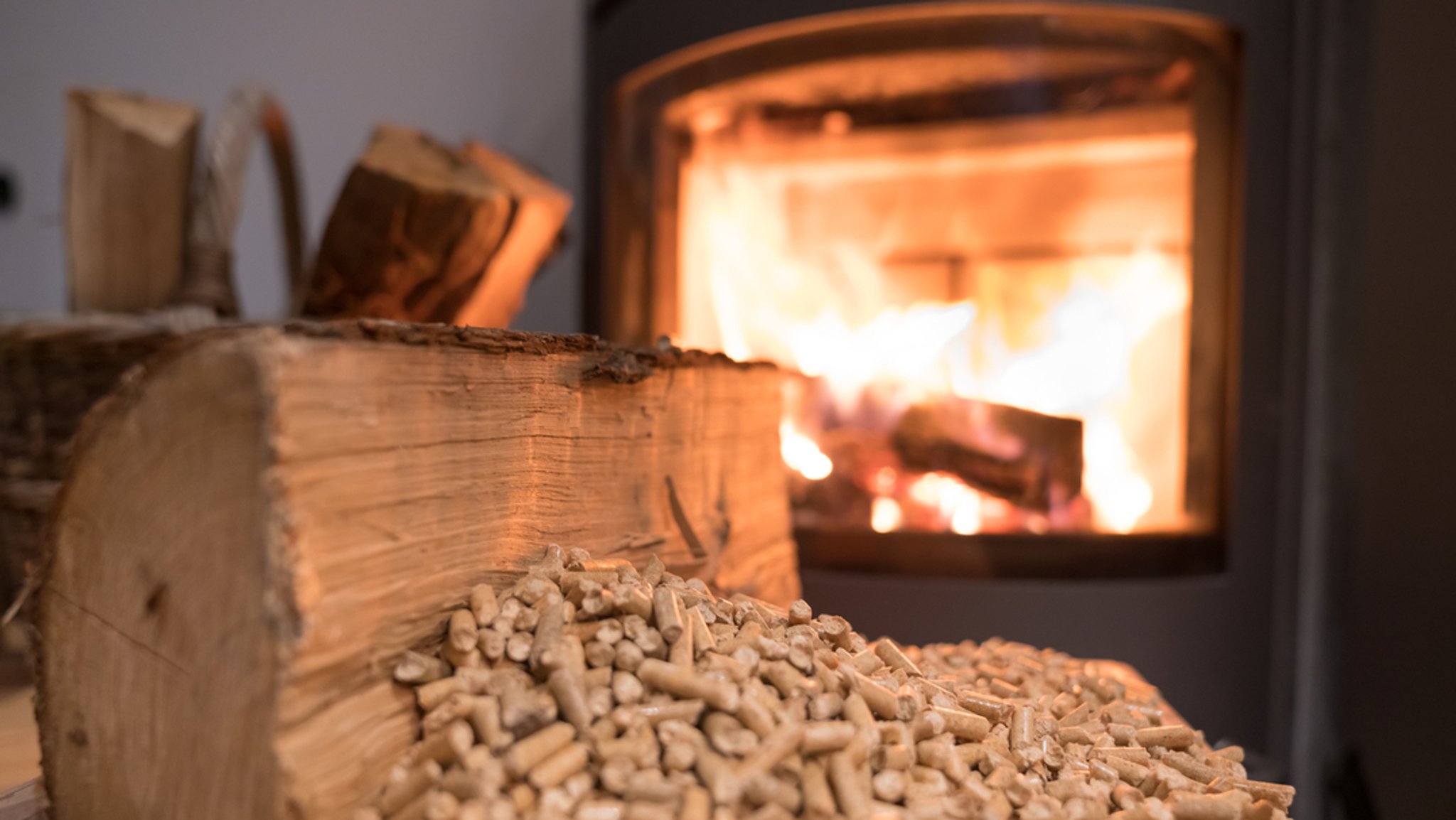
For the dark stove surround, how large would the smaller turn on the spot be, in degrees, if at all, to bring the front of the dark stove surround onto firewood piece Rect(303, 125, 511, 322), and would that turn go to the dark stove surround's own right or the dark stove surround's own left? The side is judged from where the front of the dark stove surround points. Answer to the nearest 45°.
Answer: approximately 45° to the dark stove surround's own right

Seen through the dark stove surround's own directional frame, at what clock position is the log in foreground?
The log in foreground is roughly at 1 o'clock from the dark stove surround.

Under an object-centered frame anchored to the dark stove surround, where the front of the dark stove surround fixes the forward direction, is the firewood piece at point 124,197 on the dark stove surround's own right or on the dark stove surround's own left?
on the dark stove surround's own right

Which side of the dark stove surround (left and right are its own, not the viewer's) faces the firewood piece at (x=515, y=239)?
right

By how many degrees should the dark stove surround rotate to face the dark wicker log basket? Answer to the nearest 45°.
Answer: approximately 45° to its right

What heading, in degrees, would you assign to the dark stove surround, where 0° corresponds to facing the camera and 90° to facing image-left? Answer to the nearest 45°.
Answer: approximately 0°

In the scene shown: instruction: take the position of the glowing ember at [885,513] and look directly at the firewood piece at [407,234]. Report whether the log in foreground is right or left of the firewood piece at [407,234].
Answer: left
